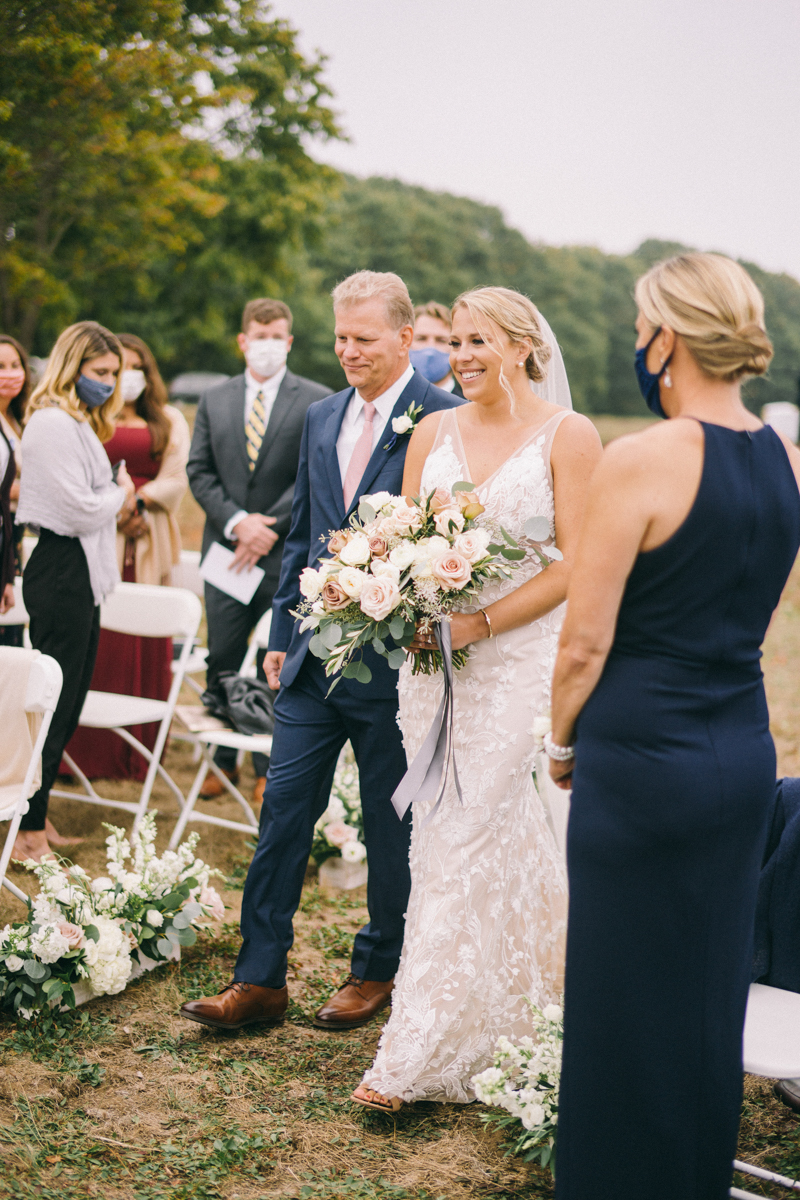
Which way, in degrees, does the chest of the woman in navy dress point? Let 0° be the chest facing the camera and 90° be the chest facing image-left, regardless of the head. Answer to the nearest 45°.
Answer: approximately 135°

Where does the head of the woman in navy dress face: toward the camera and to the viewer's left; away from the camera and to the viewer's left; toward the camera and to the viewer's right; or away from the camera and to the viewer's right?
away from the camera and to the viewer's left

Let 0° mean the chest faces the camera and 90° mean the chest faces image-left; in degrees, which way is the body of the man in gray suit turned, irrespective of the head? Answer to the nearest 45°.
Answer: approximately 0°

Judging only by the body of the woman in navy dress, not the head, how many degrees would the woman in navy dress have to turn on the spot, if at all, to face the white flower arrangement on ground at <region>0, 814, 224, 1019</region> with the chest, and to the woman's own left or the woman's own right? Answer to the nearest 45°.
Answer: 0° — they already face it

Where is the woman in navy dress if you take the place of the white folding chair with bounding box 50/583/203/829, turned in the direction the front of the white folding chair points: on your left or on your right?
on your left

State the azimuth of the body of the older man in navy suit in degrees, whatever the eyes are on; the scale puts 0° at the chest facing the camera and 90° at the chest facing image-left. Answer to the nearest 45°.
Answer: approximately 45°

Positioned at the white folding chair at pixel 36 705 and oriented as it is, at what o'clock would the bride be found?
The bride is roughly at 9 o'clock from the white folding chair.

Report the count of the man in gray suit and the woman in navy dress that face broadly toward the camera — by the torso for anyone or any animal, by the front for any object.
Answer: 1
